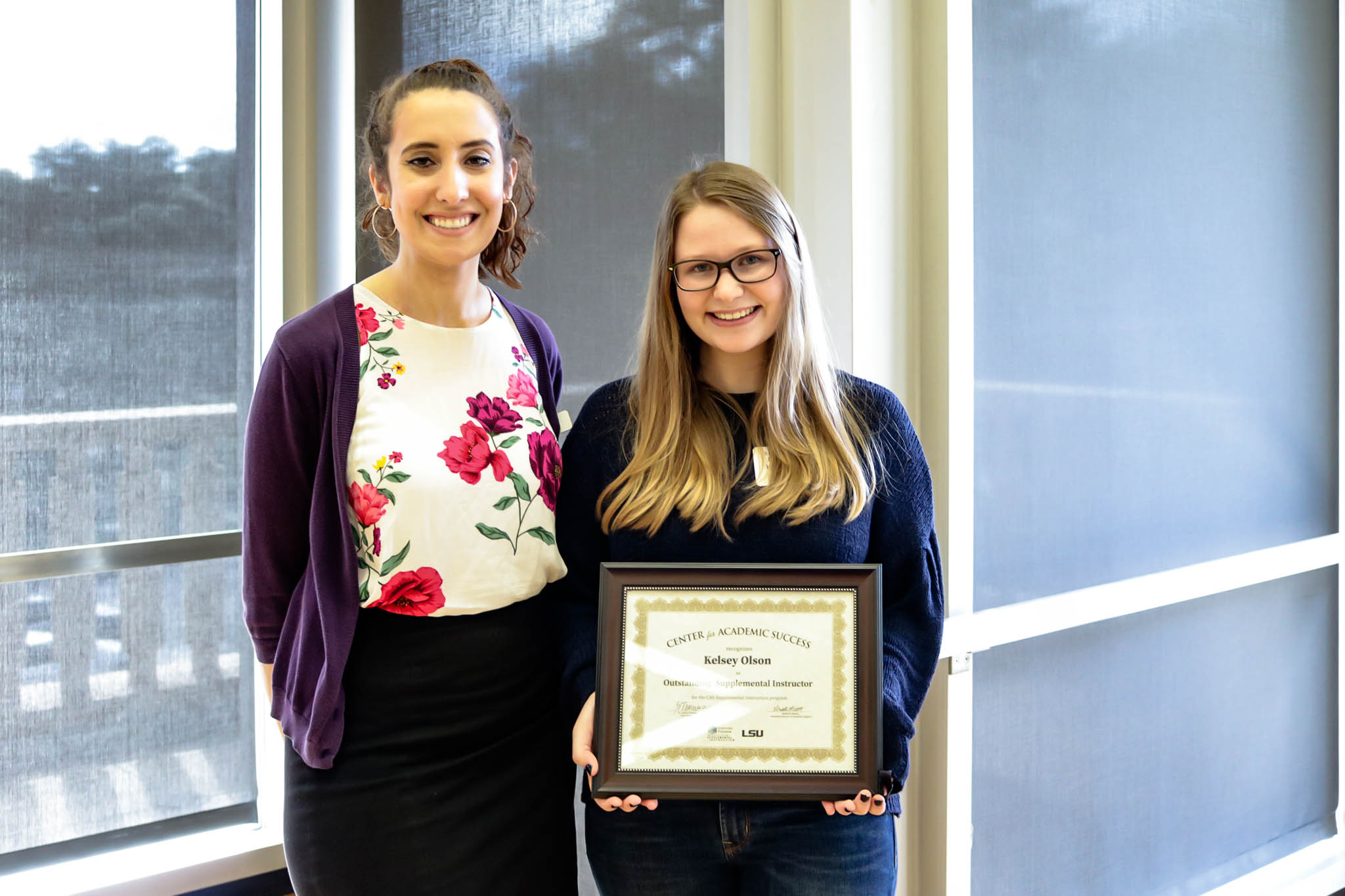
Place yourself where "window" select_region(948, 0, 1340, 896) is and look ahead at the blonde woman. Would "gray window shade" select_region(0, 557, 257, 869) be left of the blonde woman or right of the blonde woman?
right

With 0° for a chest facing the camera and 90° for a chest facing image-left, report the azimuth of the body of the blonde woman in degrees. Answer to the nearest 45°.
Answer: approximately 0°

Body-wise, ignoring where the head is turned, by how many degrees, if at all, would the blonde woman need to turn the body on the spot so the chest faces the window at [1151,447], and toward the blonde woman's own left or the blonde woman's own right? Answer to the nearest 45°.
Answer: approximately 135° to the blonde woman's own left

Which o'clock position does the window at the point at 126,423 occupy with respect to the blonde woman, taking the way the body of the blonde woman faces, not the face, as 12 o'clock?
The window is roughly at 4 o'clock from the blonde woman.

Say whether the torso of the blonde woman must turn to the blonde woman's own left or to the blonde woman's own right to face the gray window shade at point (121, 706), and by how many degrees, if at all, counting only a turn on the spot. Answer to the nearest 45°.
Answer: approximately 135° to the blonde woman's own right
